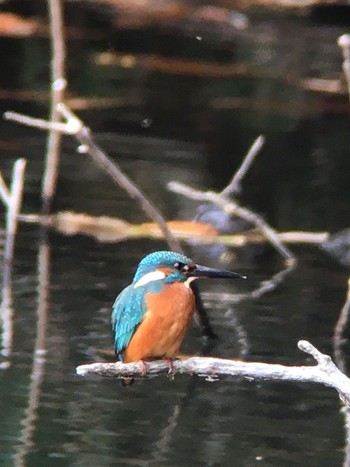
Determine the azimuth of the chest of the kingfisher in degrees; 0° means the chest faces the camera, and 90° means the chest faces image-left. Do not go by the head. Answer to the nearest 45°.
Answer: approximately 315°

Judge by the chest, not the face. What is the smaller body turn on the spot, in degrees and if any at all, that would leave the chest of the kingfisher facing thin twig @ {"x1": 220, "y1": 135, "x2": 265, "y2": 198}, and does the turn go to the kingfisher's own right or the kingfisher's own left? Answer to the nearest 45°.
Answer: approximately 135° to the kingfisher's own left

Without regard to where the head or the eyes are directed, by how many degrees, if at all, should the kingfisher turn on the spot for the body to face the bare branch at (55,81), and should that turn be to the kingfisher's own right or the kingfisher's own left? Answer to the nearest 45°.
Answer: approximately 135° to the kingfisher's own left

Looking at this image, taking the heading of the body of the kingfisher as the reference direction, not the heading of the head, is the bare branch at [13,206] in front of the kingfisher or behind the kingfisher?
behind

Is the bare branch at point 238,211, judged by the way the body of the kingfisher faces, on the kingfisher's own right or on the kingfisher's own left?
on the kingfisher's own left
